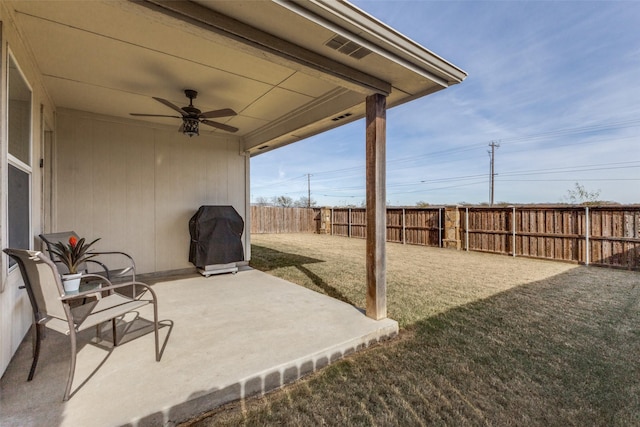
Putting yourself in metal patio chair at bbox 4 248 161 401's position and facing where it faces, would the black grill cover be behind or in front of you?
in front

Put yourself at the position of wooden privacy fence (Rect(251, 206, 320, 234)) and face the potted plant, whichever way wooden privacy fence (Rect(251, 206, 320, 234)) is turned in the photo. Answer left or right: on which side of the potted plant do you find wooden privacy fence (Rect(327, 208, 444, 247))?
left

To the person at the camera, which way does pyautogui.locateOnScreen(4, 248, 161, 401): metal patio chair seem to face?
facing away from the viewer and to the right of the viewer

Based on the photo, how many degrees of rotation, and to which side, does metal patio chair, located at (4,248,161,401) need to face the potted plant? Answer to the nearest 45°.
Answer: approximately 45° to its left

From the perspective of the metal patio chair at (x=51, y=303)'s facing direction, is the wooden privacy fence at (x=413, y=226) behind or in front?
in front
